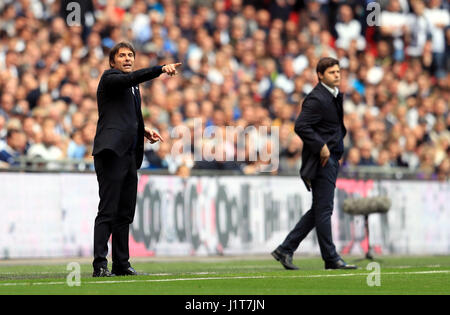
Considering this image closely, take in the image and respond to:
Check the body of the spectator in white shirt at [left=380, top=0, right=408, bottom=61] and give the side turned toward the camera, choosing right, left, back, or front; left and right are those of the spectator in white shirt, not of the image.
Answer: front

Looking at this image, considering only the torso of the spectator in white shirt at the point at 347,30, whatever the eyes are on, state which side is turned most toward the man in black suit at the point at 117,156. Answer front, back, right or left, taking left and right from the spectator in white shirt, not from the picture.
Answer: front

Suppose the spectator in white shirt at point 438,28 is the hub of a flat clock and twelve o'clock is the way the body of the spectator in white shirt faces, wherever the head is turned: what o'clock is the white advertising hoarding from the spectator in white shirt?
The white advertising hoarding is roughly at 1 o'clock from the spectator in white shirt.

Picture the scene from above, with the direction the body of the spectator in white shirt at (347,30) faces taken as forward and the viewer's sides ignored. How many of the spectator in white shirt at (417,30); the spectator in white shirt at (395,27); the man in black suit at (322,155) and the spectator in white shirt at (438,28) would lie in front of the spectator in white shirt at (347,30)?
1

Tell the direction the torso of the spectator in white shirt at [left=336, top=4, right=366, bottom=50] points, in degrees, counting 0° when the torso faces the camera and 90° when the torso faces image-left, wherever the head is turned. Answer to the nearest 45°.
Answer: approximately 0°

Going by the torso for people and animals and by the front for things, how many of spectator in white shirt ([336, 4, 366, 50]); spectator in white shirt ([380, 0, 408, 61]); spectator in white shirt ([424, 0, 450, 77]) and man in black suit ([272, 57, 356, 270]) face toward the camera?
3
